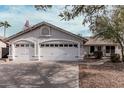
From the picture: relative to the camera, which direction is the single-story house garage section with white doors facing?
toward the camera

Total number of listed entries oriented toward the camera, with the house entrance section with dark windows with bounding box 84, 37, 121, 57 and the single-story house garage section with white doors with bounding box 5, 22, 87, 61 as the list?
2

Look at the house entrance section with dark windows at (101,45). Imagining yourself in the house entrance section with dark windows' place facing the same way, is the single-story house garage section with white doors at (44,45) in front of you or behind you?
in front

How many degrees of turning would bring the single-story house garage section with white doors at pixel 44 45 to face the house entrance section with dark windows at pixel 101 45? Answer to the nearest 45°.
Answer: approximately 135° to its left

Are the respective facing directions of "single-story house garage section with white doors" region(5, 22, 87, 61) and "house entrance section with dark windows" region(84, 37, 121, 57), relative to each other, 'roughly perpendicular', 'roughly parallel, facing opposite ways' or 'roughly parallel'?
roughly parallel
